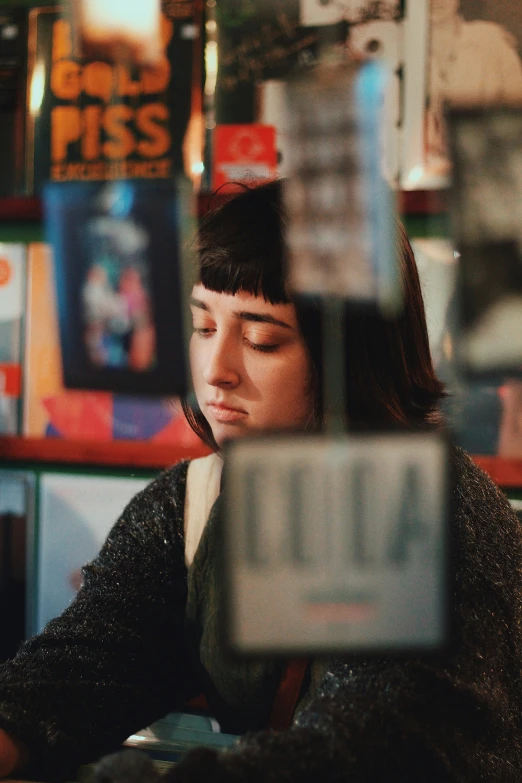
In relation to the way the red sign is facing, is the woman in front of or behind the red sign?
in front

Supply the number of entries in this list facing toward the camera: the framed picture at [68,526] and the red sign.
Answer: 2

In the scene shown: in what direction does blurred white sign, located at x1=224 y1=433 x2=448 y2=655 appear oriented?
toward the camera

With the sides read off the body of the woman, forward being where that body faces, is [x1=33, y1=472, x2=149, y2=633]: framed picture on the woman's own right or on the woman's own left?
on the woman's own right

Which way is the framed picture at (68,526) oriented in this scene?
toward the camera

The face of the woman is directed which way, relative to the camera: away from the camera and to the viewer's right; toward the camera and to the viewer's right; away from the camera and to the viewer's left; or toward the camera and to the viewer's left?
toward the camera and to the viewer's left

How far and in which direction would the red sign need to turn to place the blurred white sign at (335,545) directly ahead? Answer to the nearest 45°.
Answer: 0° — it already faces it

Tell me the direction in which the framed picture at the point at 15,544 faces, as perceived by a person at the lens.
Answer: facing the viewer
